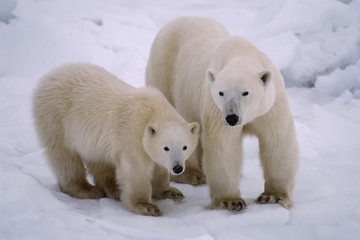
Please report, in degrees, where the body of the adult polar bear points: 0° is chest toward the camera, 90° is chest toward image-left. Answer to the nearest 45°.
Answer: approximately 315°

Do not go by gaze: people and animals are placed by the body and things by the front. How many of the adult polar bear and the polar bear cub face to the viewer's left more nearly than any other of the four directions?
0

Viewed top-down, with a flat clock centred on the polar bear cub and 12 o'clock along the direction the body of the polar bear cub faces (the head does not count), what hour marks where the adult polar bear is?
The adult polar bear is roughly at 11 o'clock from the polar bear cub.

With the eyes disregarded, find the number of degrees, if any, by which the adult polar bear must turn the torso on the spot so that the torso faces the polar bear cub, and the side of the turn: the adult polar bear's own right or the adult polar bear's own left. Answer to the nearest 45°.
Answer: approximately 135° to the adult polar bear's own right

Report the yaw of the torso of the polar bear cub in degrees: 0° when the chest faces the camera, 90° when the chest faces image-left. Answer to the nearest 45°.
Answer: approximately 315°
